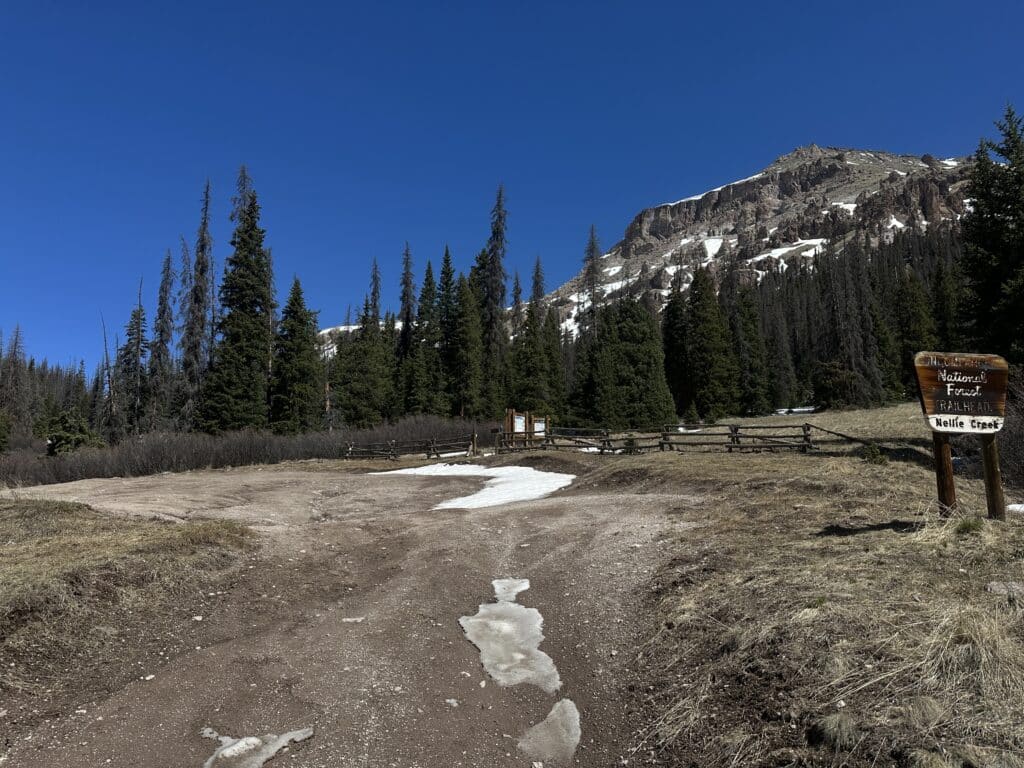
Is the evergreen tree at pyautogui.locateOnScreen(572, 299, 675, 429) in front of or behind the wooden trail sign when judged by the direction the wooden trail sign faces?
behind

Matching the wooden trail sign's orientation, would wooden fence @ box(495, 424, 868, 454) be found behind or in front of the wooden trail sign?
behind

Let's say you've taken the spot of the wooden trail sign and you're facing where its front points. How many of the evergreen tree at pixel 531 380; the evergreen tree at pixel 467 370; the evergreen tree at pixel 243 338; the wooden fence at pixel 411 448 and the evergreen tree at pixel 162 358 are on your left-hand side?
0

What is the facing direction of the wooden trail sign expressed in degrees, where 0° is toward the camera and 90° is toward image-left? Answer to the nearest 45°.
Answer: approximately 0°

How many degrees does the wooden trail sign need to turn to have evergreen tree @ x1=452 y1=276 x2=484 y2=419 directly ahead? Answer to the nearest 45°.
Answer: approximately 135° to its right

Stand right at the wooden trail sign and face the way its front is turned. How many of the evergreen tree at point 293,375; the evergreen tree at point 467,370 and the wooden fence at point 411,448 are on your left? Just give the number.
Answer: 0

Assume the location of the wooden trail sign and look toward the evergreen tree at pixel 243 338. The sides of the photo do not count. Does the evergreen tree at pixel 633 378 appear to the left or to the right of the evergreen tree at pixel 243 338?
right

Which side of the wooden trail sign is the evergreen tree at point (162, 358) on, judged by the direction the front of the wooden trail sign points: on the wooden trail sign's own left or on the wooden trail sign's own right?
on the wooden trail sign's own right

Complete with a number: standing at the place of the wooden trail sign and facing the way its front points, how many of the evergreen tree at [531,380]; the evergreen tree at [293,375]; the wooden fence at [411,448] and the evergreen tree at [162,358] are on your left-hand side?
0

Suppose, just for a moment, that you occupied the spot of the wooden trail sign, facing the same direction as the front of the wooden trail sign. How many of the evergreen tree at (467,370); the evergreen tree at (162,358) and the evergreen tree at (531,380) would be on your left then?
0

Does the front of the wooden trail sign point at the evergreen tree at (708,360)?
no

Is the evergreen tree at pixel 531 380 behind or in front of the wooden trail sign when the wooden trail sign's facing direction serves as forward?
behind

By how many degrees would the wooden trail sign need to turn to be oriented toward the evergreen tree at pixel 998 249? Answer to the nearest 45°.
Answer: approximately 180°

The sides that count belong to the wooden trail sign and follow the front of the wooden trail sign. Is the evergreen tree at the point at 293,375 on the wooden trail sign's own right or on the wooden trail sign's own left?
on the wooden trail sign's own right

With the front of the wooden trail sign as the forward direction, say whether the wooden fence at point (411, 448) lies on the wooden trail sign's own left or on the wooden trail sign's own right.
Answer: on the wooden trail sign's own right
